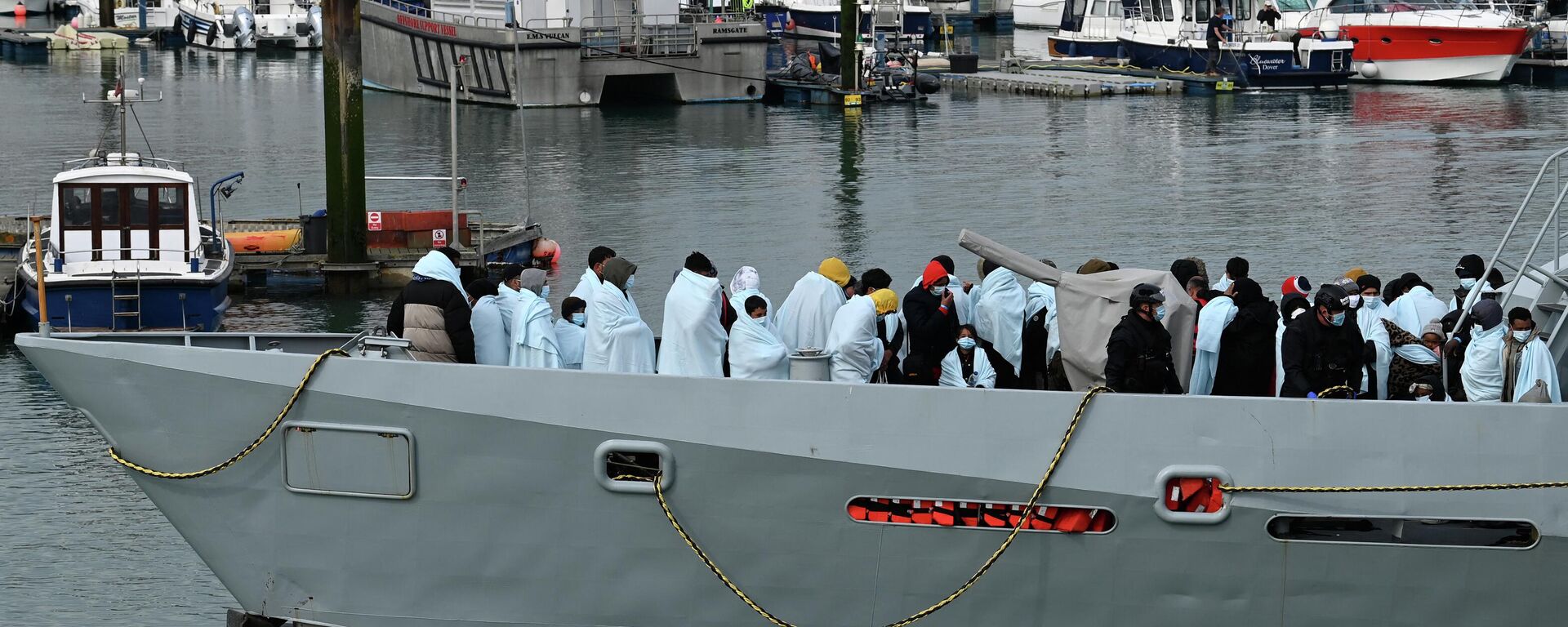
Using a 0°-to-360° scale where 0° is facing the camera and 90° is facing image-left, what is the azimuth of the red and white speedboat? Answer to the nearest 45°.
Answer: approximately 315°

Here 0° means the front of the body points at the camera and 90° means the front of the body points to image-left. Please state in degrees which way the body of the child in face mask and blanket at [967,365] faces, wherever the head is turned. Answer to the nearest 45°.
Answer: approximately 0°

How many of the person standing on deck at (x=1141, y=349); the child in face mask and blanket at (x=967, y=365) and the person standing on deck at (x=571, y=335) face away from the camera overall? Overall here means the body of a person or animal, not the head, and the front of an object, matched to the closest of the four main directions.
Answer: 0

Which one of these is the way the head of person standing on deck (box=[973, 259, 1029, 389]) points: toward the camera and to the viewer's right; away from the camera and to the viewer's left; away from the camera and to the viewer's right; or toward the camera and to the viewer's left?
away from the camera and to the viewer's left

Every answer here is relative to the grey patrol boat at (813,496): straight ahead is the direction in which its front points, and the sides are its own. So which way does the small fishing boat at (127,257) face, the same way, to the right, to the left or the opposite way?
to the right

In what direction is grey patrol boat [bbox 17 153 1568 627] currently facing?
to the viewer's left

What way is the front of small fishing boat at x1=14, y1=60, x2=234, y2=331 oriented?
away from the camera

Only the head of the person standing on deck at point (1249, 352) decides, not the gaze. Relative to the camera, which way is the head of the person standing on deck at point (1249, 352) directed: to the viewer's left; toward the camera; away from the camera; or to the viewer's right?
away from the camera
